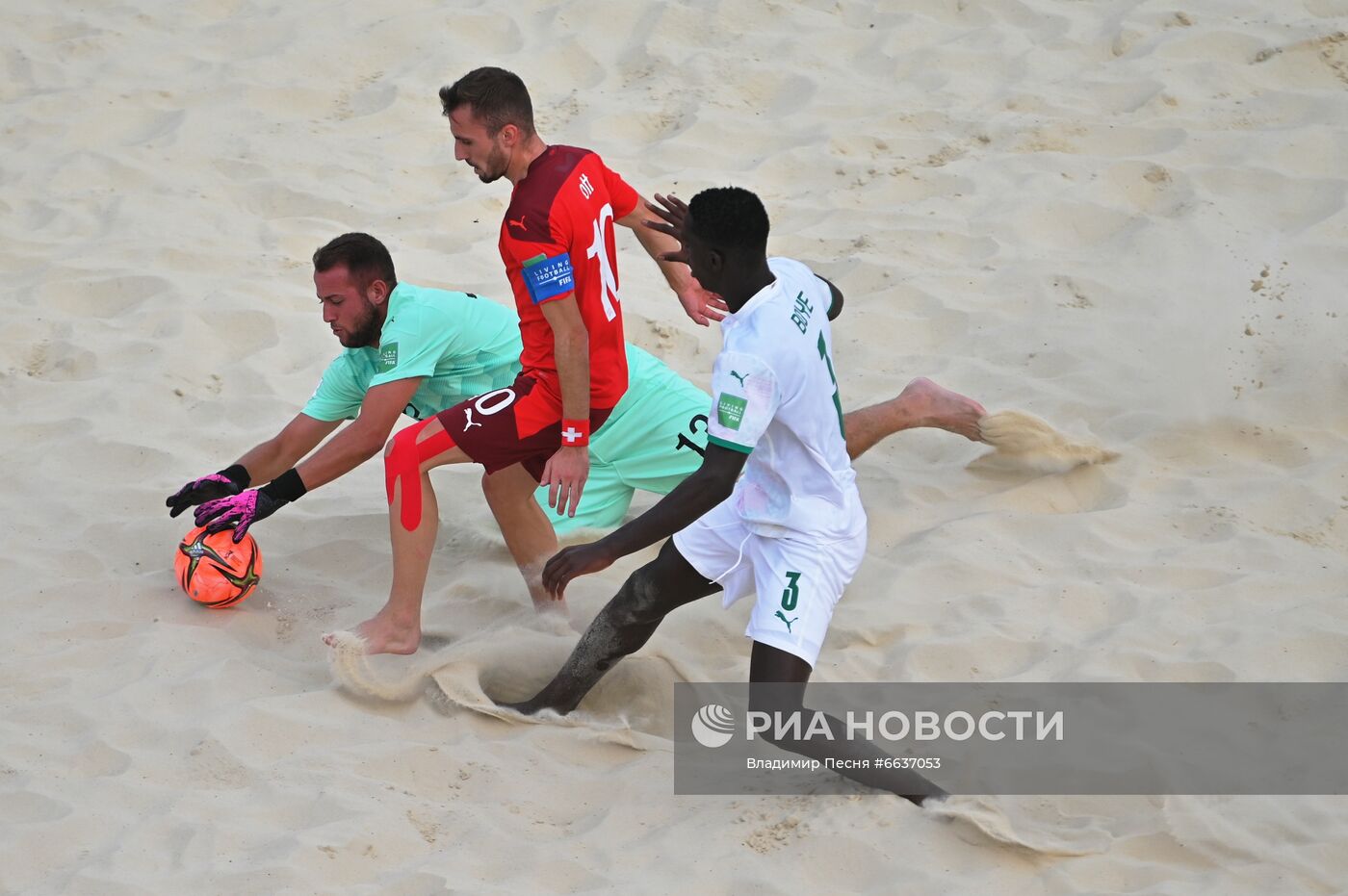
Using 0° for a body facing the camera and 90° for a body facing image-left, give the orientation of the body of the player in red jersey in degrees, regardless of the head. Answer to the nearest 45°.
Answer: approximately 90°

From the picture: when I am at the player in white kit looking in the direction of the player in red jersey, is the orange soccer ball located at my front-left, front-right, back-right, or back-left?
front-left

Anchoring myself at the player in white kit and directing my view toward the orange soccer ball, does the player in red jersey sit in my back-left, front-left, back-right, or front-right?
front-right

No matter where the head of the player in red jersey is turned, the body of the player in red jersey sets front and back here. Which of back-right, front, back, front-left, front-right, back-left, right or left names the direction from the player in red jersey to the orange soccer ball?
front

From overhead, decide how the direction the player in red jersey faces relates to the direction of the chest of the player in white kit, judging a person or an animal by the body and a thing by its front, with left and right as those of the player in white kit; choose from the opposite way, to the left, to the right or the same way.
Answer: the same way

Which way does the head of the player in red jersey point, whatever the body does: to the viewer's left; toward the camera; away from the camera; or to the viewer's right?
to the viewer's left

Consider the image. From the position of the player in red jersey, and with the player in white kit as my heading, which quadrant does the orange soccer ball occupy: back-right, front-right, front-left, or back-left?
back-right

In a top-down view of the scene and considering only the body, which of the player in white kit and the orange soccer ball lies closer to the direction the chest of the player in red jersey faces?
the orange soccer ball

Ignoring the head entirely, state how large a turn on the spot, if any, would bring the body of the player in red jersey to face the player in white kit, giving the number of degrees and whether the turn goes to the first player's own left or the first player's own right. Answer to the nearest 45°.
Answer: approximately 135° to the first player's own left
